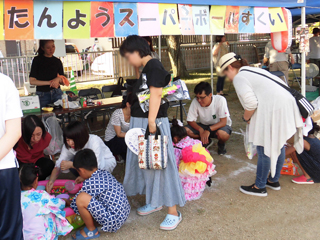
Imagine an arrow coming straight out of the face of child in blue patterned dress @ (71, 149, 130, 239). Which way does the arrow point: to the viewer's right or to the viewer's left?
to the viewer's left

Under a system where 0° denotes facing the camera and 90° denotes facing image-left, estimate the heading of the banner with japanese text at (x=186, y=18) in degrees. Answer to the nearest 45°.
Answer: approximately 0°

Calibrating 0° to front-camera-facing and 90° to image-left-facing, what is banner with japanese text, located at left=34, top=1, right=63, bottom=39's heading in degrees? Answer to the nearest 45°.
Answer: approximately 0°

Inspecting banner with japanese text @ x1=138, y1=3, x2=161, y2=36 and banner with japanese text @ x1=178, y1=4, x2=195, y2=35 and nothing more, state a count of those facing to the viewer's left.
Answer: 0

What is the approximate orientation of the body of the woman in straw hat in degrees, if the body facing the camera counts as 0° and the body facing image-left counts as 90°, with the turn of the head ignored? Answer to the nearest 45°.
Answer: approximately 90°

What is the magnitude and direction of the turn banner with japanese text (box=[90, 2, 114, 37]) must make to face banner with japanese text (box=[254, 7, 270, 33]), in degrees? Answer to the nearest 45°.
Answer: approximately 135° to its left

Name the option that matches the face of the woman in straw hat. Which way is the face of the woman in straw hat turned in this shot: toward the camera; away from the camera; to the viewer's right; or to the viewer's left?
to the viewer's left

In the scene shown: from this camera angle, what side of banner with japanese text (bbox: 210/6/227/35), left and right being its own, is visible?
front

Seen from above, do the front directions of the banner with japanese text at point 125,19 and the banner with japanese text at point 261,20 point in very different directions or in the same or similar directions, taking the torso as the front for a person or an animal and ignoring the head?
same or similar directions

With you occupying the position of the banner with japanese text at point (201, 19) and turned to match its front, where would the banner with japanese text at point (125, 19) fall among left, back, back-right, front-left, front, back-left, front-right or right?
front-right
